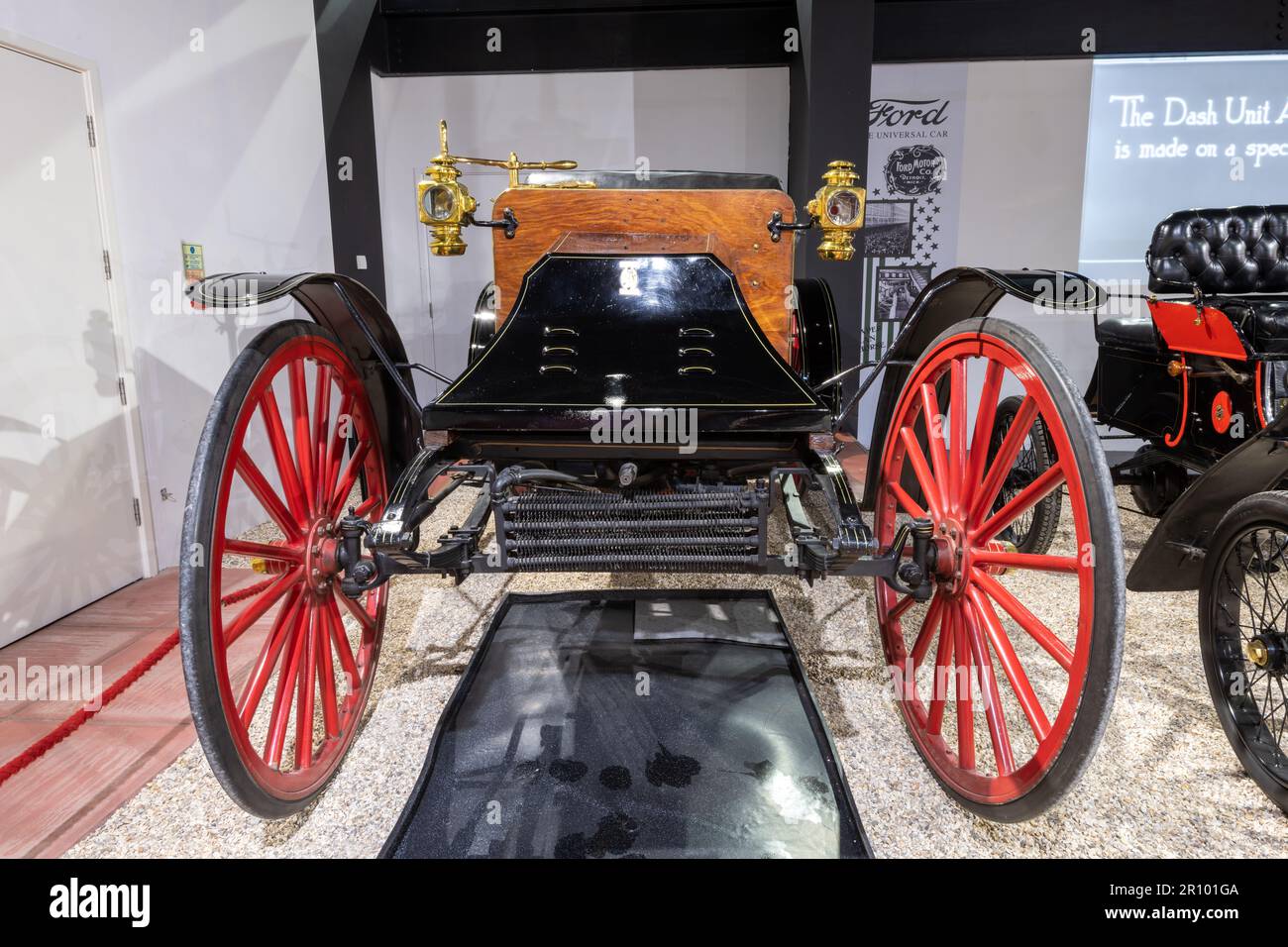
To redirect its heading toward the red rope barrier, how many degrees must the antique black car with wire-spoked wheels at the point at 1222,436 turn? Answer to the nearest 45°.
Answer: approximately 90° to its right

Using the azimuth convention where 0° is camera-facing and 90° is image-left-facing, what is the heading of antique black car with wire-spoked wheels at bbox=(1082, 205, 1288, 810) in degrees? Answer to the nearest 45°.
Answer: approximately 315°

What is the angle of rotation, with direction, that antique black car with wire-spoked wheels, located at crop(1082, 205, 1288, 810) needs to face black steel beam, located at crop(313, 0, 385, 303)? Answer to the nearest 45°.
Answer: approximately 135° to its right

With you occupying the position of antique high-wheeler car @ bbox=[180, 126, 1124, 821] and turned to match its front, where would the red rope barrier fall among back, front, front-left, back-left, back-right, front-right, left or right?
right

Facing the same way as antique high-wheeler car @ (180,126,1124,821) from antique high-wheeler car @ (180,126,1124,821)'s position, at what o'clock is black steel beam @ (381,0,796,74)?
The black steel beam is roughly at 6 o'clock from the antique high-wheeler car.

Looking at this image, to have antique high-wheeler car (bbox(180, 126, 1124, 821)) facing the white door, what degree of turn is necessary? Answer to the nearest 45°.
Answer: approximately 135° to its right

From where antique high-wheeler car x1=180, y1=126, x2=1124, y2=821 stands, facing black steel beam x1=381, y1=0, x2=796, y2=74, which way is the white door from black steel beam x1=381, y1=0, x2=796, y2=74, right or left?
left

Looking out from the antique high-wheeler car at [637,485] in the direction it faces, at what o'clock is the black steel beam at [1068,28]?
The black steel beam is roughly at 7 o'clock from the antique high-wheeler car.

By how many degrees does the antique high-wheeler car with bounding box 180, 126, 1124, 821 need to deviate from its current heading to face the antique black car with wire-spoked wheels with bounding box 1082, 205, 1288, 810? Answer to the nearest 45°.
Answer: approximately 135° to its left

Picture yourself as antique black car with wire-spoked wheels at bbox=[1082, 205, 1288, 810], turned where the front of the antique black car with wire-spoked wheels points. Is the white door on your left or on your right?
on your right

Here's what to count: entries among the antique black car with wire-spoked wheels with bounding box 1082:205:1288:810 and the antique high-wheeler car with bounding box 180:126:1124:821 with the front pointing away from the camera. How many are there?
0
